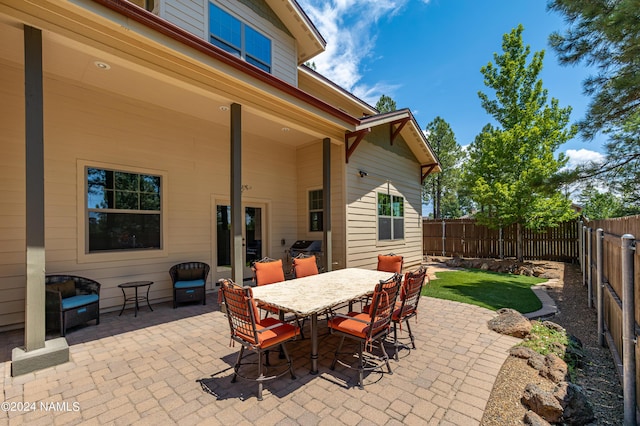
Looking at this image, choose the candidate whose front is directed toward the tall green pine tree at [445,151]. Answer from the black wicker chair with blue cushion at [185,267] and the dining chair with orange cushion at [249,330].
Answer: the dining chair with orange cushion

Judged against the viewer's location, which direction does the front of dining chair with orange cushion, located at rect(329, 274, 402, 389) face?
facing away from the viewer and to the left of the viewer

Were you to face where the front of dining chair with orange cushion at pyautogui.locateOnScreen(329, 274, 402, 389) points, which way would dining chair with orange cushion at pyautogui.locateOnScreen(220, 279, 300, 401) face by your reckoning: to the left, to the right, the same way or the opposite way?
to the right

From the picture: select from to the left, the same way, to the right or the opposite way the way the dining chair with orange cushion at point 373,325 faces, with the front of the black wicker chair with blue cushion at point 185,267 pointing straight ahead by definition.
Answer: the opposite way

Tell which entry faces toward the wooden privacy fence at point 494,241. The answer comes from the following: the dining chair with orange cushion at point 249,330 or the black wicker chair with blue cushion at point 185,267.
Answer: the dining chair with orange cushion

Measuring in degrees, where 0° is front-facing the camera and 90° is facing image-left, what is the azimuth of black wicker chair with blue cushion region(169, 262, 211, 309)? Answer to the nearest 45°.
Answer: approximately 0°

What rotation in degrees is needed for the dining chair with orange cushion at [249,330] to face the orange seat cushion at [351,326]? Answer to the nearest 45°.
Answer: approximately 45° to its right

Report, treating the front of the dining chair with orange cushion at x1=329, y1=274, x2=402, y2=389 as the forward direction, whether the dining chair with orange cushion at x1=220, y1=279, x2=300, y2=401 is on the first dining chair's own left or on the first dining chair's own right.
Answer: on the first dining chair's own left

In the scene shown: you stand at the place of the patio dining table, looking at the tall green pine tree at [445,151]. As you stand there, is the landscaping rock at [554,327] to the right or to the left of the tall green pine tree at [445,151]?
right
